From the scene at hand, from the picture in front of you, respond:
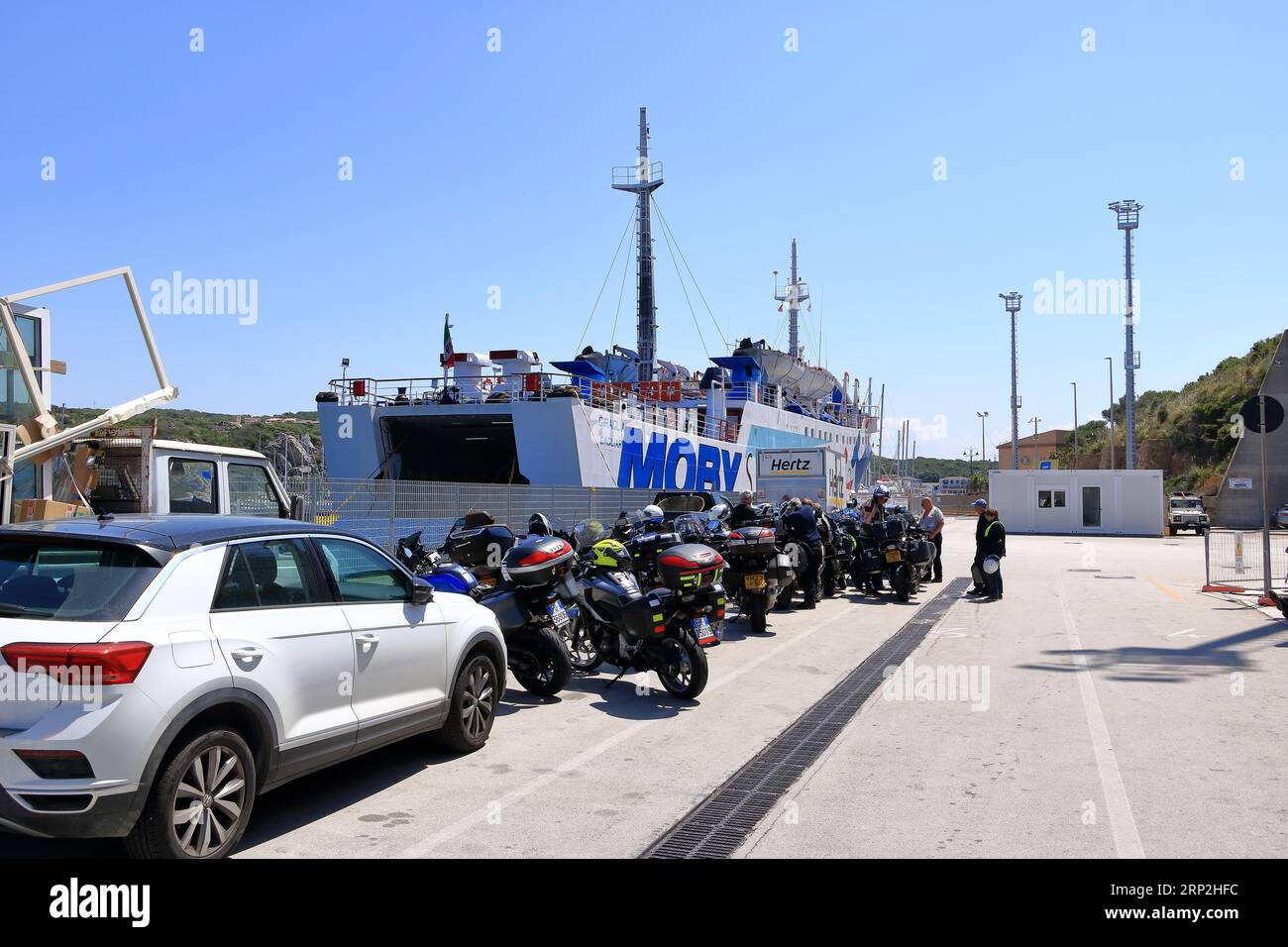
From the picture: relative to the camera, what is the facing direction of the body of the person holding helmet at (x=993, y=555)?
to the viewer's left

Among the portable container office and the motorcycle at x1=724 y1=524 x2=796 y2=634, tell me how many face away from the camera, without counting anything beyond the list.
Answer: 1

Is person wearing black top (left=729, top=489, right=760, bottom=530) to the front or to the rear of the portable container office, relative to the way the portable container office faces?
to the front

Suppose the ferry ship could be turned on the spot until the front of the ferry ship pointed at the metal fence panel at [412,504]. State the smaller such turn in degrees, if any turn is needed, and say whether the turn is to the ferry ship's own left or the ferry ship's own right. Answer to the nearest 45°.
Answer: approximately 135° to the ferry ship's own right

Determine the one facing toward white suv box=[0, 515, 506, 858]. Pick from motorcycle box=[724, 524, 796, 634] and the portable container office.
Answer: the portable container office

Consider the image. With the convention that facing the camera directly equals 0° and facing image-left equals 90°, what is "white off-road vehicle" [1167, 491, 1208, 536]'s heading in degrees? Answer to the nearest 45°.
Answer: approximately 0°

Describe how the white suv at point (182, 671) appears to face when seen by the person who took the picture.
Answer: facing away from the viewer and to the right of the viewer

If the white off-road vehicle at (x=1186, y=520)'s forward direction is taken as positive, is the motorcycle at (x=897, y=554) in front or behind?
in front

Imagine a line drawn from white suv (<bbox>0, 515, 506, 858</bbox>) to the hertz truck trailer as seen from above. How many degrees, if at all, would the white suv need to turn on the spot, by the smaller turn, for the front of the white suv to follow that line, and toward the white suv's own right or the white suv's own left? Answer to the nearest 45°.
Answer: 0° — it already faces it

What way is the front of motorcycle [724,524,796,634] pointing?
away from the camera
